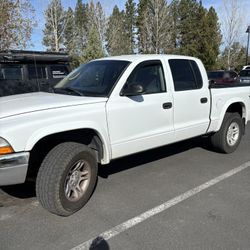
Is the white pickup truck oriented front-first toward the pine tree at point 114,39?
no

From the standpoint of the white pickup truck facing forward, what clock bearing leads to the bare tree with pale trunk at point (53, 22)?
The bare tree with pale trunk is roughly at 4 o'clock from the white pickup truck.

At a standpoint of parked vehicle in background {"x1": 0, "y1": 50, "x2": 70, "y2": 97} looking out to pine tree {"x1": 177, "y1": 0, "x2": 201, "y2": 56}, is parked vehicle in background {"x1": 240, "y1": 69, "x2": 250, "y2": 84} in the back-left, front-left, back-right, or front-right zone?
front-right

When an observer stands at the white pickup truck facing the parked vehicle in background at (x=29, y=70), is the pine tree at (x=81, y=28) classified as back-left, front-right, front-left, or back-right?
front-right

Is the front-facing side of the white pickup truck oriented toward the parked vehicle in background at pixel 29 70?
no

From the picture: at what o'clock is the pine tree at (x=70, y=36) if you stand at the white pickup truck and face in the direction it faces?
The pine tree is roughly at 4 o'clock from the white pickup truck.

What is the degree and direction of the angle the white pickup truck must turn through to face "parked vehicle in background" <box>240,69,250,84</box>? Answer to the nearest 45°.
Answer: approximately 180°

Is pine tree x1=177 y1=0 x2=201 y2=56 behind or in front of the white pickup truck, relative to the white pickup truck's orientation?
behind

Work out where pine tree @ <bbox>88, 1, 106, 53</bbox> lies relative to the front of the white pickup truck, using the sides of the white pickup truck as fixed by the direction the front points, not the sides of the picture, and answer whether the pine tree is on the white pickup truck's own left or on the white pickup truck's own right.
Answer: on the white pickup truck's own right

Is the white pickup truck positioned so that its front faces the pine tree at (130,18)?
no

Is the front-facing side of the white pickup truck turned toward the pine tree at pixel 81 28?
no
